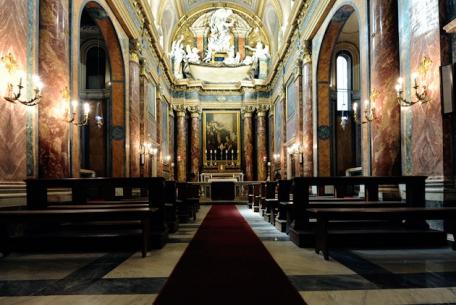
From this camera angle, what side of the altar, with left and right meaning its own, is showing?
front

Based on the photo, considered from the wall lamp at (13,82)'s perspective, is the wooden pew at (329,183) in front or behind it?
in front

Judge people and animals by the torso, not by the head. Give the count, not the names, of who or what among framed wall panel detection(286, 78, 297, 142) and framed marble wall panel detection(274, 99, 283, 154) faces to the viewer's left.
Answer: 2

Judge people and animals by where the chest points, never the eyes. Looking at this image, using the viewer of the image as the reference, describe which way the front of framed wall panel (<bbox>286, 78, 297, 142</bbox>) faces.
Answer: facing to the left of the viewer

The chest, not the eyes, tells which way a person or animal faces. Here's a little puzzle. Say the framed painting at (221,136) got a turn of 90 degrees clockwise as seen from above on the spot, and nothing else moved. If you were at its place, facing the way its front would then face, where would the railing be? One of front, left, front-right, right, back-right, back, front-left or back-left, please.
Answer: left

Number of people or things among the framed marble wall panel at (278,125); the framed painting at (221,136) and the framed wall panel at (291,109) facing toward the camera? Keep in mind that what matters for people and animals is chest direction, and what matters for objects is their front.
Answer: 1

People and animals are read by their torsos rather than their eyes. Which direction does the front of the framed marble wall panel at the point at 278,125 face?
to the viewer's left

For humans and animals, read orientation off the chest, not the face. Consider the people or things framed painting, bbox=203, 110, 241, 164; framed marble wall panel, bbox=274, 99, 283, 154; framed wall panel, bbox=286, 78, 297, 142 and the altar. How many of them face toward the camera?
2

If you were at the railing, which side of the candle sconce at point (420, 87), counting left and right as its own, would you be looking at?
right

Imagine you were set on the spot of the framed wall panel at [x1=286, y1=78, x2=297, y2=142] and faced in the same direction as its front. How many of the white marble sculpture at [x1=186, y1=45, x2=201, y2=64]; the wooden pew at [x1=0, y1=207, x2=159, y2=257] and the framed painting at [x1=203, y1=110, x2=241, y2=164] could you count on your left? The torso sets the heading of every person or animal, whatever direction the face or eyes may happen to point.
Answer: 1

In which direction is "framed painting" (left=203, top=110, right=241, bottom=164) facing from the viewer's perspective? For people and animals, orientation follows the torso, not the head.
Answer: toward the camera

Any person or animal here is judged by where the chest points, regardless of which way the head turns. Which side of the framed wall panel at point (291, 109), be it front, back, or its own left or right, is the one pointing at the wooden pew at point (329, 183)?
left

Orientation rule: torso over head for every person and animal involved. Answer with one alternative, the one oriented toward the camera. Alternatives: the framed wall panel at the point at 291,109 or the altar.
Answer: the altar

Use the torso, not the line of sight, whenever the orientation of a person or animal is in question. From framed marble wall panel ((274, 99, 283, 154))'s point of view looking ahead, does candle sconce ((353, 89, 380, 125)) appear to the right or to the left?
on its left

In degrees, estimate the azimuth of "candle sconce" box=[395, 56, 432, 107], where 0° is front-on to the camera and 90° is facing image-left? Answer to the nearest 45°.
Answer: approximately 45°

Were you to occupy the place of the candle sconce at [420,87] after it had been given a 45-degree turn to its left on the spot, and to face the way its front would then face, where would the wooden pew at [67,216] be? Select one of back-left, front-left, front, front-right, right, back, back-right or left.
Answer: front-right

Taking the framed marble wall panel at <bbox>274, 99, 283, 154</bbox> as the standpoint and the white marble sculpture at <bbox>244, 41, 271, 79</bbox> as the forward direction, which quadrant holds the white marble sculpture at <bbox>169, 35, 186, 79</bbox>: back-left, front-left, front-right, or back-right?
front-left

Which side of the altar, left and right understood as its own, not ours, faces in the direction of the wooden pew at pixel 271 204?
front
